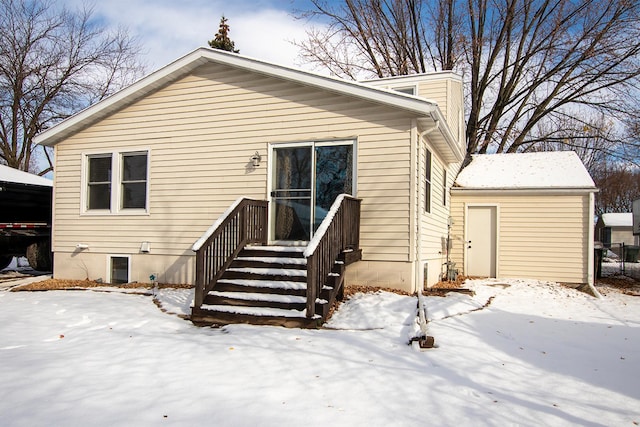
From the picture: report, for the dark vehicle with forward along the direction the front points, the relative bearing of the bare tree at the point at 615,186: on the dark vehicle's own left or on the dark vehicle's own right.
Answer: on the dark vehicle's own right

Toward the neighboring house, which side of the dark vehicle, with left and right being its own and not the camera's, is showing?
right

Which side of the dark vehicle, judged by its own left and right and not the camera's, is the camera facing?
back

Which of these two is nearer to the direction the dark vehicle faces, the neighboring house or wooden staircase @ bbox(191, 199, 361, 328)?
the neighboring house

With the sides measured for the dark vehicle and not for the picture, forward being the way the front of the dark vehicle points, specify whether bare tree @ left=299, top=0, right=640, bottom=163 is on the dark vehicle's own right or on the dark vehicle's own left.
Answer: on the dark vehicle's own right

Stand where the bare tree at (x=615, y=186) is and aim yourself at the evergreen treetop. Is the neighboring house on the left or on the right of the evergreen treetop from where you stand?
left

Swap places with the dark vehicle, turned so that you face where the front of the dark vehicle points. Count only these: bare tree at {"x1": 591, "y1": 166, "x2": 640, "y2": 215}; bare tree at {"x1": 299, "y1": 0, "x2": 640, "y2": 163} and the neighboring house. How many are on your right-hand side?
3
